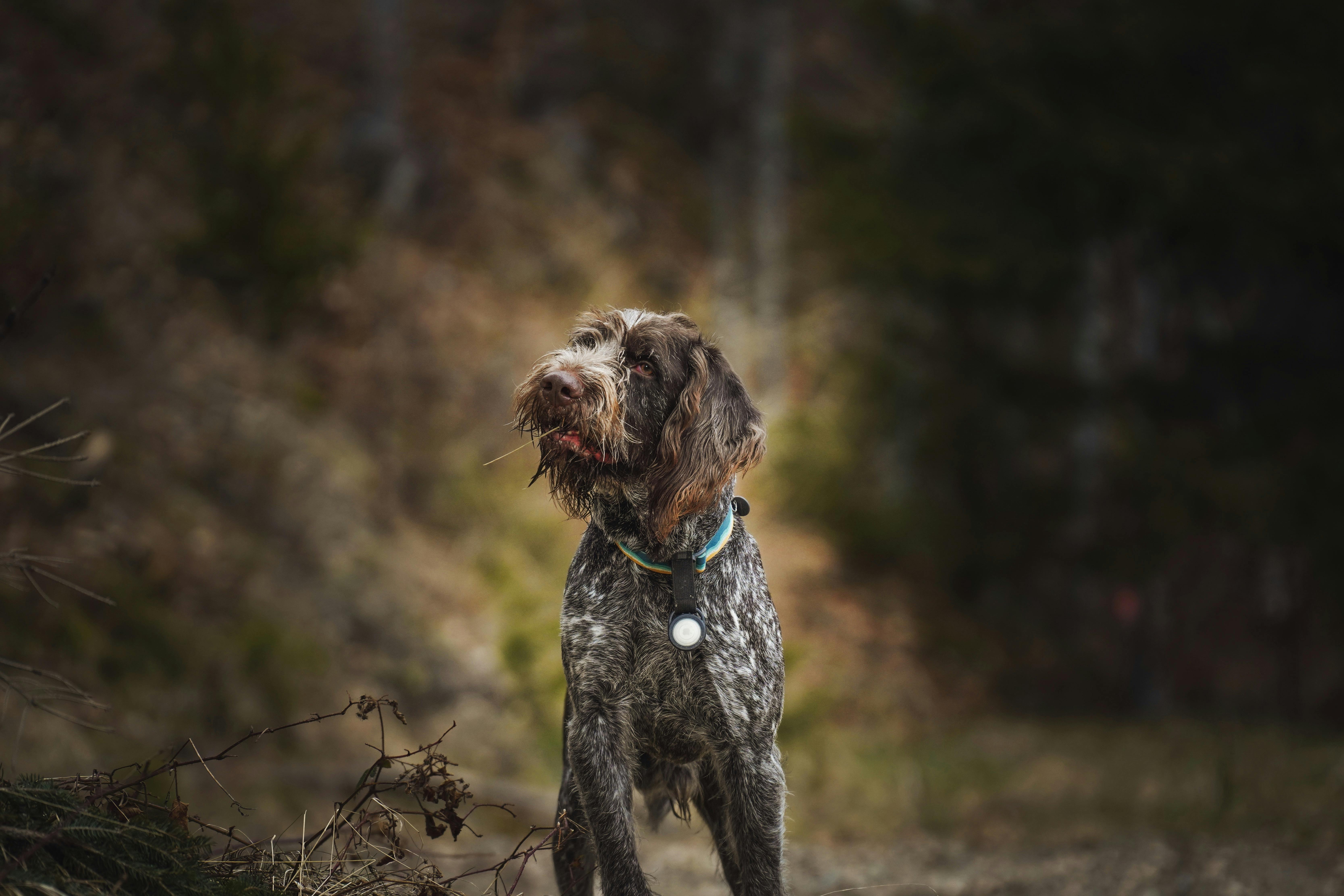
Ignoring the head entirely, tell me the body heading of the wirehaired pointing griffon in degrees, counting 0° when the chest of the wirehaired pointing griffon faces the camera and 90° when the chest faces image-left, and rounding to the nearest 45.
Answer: approximately 0°

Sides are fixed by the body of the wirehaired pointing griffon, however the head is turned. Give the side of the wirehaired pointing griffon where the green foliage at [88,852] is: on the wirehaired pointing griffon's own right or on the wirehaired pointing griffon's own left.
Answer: on the wirehaired pointing griffon's own right
